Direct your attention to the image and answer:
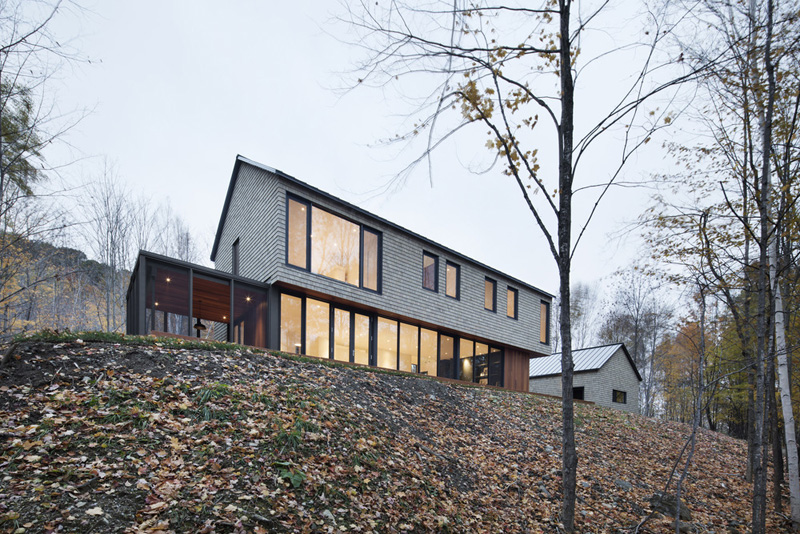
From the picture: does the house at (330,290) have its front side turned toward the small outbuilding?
no

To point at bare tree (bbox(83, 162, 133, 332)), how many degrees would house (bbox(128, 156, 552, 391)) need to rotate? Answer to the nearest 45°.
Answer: approximately 180°

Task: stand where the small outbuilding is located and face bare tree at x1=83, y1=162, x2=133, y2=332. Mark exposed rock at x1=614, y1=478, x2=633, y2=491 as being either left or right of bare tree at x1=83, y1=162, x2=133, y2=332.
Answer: left

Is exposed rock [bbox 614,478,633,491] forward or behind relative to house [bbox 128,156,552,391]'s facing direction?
forward

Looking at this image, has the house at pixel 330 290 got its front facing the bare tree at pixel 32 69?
no
